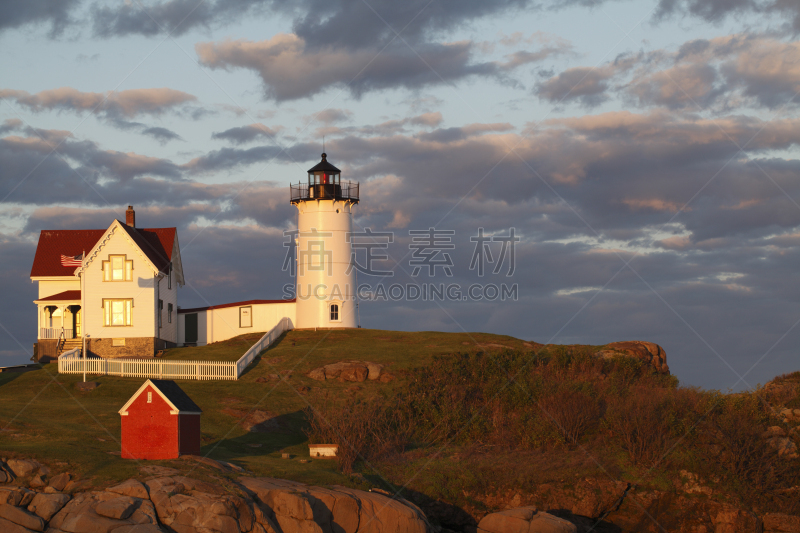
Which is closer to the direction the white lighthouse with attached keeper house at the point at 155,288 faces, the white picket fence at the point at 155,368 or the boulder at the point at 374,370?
the white picket fence

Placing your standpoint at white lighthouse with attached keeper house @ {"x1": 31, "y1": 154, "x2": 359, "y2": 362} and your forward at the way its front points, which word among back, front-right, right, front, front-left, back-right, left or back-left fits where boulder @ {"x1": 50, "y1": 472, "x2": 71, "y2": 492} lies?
front

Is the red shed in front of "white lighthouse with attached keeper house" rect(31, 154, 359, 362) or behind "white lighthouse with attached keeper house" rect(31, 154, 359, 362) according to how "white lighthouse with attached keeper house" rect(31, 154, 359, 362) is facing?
in front

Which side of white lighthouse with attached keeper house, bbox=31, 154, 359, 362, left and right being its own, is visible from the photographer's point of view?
front

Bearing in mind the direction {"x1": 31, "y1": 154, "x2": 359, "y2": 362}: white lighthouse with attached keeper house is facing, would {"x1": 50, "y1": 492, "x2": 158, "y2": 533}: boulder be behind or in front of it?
in front

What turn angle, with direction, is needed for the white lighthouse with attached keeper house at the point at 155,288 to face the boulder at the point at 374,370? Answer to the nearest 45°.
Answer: approximately 45° to its left

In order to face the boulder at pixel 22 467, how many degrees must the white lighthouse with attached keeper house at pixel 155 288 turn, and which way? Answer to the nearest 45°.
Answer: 0° — it already faces it

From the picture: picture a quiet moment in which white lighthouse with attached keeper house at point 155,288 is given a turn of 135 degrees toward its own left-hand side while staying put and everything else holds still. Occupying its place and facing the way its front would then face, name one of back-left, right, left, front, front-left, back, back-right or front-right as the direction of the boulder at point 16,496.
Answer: back-right

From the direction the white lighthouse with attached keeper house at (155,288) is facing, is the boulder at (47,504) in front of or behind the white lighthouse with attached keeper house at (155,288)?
in front

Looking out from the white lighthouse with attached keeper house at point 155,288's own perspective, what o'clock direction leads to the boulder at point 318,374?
The boulder is roughly at 11 o'clock from the white lighthouse with attached keeper house.

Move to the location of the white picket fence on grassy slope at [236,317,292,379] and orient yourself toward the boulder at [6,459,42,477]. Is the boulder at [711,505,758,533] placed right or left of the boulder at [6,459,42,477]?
left

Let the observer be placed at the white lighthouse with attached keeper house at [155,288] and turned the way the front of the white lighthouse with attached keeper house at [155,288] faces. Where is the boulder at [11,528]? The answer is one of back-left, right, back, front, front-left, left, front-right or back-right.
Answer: front
